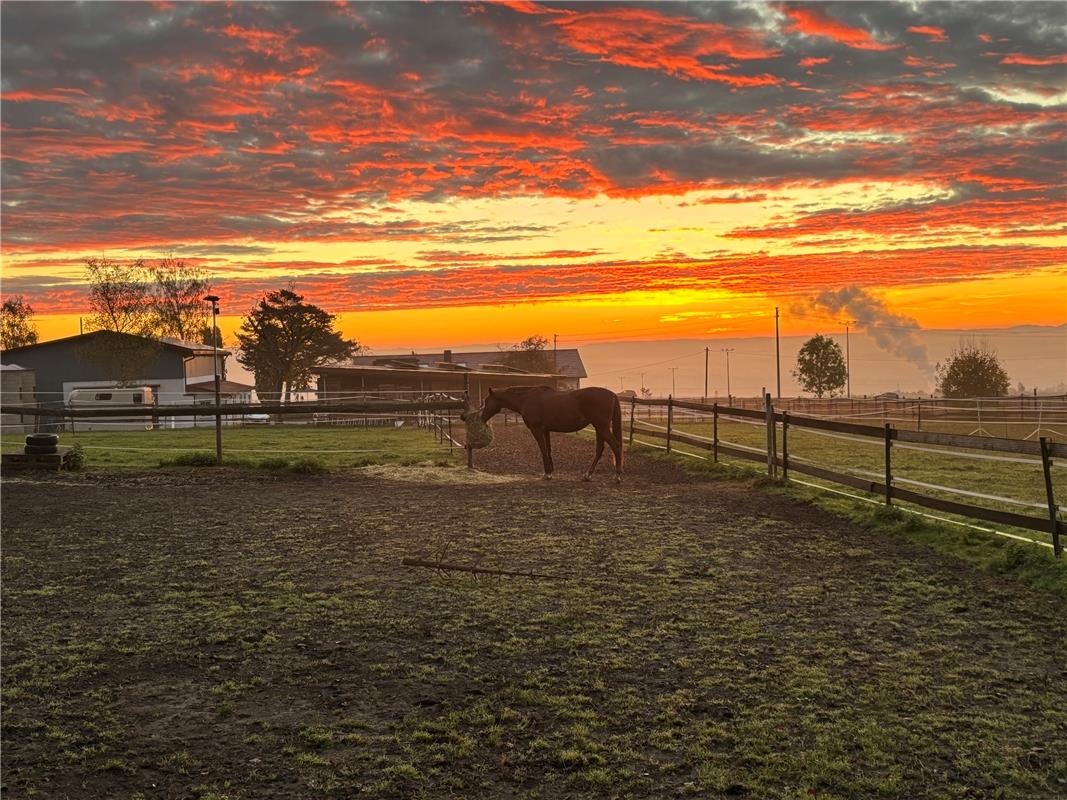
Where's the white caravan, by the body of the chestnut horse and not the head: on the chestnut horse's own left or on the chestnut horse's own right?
on the chestnut horse's own right

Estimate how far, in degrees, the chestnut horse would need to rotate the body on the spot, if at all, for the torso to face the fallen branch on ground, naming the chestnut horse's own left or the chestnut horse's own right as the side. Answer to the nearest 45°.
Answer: approximately 90° to the chestnut horse's own left

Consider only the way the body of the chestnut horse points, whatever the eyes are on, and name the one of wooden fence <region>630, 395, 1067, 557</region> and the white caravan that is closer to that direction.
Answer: the white caravan

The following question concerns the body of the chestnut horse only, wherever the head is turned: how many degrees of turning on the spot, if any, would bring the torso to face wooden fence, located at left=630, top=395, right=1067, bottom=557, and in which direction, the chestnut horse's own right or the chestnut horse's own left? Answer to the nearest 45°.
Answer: approximately 135° to the chestnut horse's own left

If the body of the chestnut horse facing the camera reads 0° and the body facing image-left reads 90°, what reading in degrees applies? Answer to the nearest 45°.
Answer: approximately 90°

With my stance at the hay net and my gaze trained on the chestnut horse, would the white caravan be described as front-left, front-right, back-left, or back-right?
back-left

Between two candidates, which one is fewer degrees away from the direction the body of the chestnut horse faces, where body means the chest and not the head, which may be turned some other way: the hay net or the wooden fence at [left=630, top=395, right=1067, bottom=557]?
the hay net

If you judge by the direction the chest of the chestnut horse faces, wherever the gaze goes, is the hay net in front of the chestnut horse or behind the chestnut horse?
in front
